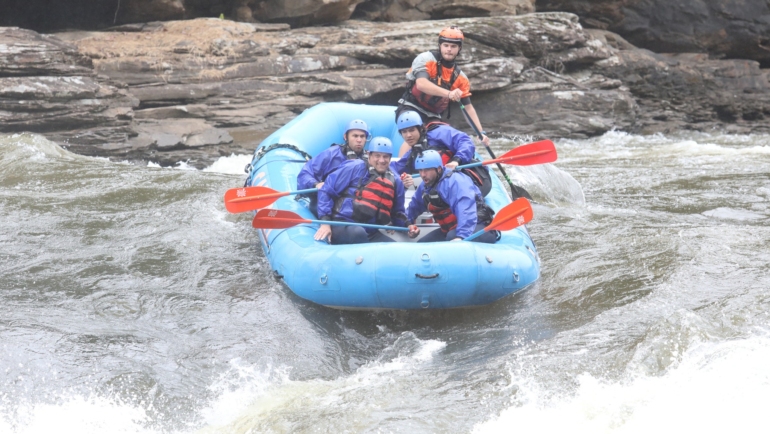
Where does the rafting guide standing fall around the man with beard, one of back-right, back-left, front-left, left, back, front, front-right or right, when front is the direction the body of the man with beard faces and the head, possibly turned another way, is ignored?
back-right

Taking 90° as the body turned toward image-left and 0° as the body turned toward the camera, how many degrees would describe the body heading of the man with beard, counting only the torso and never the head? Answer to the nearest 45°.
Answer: approximately 45°
